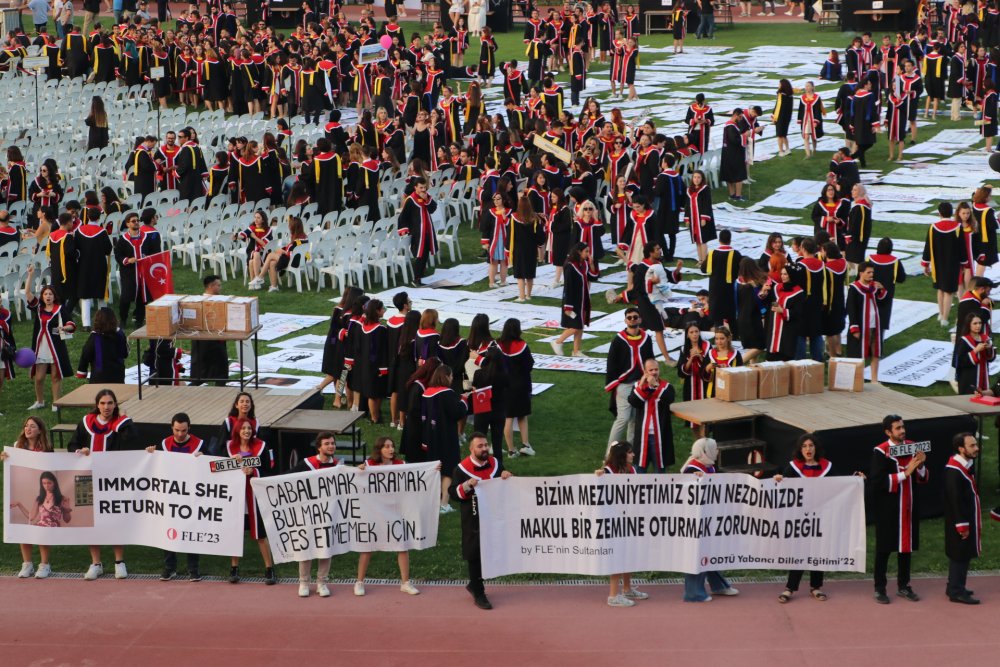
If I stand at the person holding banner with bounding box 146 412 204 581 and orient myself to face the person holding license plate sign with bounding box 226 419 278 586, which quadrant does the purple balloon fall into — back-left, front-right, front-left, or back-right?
back-left

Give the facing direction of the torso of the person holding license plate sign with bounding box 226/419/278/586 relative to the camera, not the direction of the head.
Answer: toward the camera

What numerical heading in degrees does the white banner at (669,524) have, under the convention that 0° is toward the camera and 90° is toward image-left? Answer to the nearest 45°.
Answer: approximately 0°

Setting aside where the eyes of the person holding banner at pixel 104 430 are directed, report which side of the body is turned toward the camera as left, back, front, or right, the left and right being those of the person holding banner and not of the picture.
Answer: front

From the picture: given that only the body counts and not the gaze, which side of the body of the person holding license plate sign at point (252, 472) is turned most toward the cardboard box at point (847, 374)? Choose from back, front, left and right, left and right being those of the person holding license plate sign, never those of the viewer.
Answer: left

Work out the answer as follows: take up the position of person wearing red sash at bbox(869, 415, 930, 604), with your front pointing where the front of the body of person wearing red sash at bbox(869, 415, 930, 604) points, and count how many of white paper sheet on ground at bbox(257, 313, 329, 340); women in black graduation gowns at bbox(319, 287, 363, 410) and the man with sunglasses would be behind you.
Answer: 3

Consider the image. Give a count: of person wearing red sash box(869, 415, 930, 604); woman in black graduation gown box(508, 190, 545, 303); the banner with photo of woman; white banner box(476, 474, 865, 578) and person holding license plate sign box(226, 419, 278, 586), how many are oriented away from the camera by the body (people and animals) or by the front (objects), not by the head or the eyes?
1

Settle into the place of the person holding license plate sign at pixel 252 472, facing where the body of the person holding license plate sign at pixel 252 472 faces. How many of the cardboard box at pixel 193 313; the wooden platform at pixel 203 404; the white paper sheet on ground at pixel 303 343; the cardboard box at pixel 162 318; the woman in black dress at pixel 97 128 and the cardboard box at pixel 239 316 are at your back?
6

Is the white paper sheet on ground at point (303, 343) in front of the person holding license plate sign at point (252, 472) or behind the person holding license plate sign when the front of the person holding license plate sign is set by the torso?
behind

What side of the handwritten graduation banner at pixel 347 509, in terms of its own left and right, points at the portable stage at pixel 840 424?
left

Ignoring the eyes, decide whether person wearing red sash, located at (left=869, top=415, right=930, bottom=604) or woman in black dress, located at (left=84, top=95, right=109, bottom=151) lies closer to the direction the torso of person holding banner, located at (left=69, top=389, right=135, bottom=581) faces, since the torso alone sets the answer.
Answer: the person wearing red sash

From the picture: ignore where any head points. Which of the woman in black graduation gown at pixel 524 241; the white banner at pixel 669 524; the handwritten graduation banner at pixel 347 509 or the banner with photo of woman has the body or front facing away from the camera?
the woman in black graduation gown

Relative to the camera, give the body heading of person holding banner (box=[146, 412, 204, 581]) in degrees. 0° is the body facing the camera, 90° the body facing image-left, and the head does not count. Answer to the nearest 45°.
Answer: approximately 0°

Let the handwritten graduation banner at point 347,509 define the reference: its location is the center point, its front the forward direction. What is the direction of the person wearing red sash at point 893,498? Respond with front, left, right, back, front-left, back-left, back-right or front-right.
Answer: left
